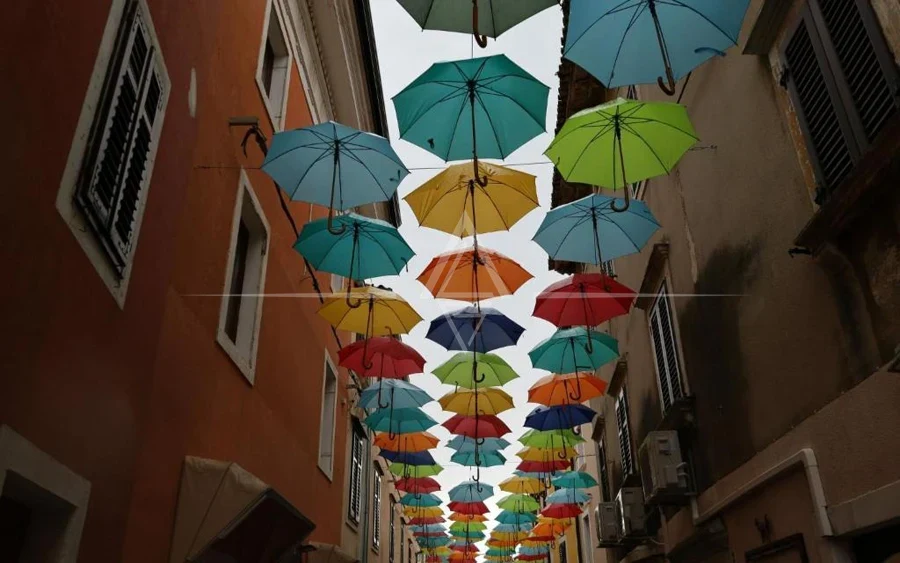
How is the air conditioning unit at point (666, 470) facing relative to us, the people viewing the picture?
facing to the left of the viewer

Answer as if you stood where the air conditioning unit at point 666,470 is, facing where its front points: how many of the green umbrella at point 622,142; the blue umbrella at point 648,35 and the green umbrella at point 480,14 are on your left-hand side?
3

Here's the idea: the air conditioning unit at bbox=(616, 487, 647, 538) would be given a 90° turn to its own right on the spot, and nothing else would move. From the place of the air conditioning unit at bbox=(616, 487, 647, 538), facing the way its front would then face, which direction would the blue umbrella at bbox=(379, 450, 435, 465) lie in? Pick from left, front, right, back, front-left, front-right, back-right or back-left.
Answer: front-left

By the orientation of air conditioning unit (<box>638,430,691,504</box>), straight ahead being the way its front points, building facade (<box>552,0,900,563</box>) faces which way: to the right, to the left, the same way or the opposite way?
the same way

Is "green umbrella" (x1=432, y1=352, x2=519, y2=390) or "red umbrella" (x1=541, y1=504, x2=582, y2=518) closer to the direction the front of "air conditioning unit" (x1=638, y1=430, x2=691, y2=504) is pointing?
the green umbrella

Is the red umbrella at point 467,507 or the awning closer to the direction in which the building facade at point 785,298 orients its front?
the awning

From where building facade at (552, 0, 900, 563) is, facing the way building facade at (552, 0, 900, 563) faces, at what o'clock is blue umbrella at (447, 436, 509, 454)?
The blue umbrella is roughly at 2 o'clock from the building facade.

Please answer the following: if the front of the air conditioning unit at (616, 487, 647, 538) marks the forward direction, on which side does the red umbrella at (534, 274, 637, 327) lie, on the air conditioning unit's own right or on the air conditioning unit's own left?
on the air conditioning unit's own left

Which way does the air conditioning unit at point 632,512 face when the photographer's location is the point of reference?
facing to the left of the viewer

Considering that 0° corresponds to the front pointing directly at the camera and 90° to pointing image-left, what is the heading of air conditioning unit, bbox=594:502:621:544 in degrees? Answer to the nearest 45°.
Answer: approximately 90°

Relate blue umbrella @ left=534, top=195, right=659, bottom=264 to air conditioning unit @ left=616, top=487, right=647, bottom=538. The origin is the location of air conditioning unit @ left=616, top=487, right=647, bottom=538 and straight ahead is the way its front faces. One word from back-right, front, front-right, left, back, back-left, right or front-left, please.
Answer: left

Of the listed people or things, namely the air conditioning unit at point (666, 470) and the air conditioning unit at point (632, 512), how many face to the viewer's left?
2

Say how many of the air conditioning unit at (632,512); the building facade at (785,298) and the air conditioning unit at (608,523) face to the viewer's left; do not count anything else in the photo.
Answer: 3

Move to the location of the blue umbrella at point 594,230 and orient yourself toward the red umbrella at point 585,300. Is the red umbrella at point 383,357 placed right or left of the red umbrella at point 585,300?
left

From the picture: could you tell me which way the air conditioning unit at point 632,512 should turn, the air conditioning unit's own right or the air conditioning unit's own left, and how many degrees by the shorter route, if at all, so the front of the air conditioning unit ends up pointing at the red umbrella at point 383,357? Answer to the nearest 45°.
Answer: approximately 45° to the air conditioning unit's own left

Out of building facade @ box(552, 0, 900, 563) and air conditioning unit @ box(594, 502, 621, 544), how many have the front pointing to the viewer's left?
2

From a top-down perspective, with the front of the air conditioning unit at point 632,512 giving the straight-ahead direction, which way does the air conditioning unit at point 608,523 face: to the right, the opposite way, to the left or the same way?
the same way

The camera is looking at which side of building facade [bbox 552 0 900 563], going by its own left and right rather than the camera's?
left

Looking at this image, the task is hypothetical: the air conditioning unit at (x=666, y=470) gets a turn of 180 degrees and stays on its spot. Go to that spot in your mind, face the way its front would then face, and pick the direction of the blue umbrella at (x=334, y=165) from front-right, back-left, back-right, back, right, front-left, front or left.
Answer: back-right

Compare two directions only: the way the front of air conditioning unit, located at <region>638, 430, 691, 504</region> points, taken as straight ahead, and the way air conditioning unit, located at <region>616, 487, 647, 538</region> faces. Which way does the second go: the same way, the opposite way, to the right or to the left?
the same way
